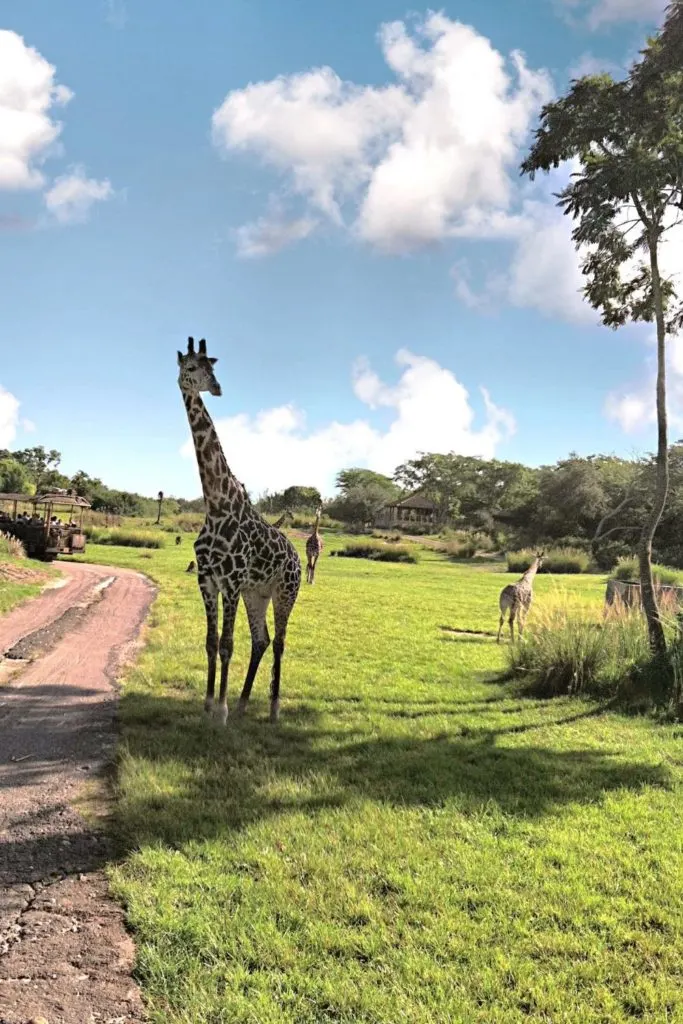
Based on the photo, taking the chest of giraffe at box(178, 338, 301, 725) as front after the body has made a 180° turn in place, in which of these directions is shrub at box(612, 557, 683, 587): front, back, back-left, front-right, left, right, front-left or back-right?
front

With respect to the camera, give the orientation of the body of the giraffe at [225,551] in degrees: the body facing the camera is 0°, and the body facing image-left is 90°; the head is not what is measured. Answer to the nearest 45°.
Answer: approximately 45°

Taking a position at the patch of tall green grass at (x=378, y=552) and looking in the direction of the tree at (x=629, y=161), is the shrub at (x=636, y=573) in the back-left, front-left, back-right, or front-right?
front-left

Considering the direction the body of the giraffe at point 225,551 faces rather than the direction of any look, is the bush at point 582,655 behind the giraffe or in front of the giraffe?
behind

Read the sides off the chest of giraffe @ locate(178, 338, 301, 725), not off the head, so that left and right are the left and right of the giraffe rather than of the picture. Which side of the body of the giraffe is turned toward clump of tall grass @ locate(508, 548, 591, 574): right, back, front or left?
back

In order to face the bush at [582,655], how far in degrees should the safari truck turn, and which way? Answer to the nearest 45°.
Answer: approximately 135° to its left

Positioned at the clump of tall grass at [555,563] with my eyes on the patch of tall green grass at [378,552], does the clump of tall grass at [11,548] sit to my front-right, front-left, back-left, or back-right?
front-left

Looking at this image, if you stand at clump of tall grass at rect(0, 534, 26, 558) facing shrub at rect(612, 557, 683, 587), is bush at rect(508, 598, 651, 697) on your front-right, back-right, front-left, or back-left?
front-right

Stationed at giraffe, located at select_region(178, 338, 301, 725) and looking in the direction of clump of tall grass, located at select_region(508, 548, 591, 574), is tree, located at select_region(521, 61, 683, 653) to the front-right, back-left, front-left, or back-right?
front-right
